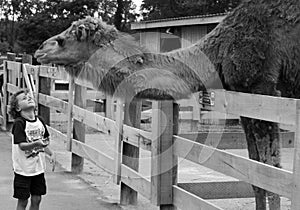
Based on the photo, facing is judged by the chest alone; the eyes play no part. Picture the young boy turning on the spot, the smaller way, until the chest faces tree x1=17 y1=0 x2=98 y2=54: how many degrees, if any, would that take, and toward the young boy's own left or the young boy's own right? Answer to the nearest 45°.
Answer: approximately 135° to the young boy's own left

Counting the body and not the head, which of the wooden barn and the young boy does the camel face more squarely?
the young boy

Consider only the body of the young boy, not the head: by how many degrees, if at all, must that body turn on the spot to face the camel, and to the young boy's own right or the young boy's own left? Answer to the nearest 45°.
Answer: approximately 45° to the young boy's own left

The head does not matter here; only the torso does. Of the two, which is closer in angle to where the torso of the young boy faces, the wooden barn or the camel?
the camel

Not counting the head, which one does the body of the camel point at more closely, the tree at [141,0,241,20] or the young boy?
the young boy

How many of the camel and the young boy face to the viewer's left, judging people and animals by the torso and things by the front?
1

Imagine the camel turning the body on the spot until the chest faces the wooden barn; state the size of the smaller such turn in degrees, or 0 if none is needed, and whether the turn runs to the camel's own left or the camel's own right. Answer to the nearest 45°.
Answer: approximately 90° to the camel's own right

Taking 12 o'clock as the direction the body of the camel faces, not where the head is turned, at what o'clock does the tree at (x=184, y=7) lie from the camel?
The tree is roughly at 3 o'clock from the camel.

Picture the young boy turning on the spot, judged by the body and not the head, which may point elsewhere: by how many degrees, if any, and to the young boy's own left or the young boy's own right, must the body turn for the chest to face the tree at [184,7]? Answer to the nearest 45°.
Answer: approximately 135° to the young boy's own left

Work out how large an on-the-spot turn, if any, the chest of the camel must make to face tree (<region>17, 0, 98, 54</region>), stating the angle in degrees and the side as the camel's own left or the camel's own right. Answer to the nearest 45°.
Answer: approximately 90° to the camel's own right

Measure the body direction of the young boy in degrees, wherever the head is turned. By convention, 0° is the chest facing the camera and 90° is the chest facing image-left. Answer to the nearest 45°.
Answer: approximately 315°

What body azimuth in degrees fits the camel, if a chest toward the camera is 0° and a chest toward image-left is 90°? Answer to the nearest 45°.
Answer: approximately 90°
